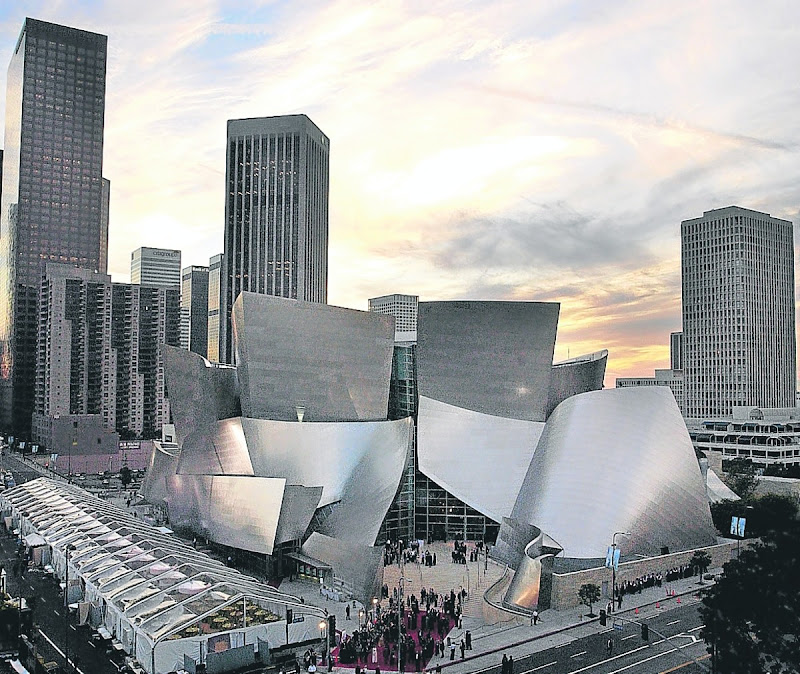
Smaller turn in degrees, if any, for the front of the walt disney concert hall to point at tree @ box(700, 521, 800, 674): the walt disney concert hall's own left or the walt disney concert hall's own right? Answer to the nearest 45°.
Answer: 0° — it already faces it

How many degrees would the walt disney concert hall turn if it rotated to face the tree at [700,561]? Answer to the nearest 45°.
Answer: approximately 45° to its left

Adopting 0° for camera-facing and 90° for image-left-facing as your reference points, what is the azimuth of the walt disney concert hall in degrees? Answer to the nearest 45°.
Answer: approximately 0°

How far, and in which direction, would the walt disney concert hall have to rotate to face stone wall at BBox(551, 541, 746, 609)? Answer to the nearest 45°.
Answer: approximately 45° to its left
